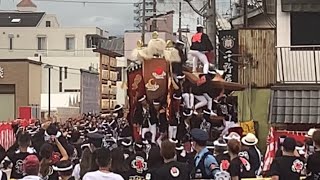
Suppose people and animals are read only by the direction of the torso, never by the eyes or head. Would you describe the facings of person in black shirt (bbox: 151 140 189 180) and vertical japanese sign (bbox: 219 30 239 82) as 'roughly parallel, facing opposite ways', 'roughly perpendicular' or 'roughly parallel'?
roughly parallel, facing opposite ways

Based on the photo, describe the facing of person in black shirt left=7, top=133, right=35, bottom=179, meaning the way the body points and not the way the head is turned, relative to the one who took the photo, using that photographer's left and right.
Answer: facing away from the viewer

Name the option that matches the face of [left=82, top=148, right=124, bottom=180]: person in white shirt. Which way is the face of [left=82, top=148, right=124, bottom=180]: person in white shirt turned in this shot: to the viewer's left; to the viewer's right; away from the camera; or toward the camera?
away from the camera

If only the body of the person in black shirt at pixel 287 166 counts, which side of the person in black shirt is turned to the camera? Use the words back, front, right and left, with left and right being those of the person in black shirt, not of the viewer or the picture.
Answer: back

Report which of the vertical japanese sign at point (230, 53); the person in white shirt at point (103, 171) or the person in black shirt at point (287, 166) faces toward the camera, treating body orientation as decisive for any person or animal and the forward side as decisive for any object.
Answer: the vertical japanese sign

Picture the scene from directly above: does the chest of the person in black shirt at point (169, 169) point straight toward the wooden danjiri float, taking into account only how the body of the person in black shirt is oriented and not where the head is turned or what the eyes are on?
yes

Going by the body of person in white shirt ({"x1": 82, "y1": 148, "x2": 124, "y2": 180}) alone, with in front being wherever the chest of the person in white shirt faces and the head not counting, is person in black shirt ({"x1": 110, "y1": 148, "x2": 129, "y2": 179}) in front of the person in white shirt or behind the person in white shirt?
in front

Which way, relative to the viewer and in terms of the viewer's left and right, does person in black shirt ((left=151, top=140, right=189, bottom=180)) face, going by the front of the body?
facing away from the viewer

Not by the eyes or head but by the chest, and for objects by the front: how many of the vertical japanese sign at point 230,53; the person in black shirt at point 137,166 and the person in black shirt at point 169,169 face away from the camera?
2

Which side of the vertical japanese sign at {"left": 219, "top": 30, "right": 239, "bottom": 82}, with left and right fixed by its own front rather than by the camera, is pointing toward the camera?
front

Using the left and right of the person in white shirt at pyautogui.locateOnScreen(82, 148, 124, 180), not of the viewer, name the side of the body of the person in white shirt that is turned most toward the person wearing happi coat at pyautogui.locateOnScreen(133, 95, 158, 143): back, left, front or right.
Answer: front

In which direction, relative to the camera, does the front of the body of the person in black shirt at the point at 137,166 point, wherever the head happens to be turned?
away from the camera

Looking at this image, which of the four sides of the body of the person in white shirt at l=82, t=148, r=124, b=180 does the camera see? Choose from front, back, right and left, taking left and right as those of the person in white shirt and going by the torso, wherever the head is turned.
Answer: back

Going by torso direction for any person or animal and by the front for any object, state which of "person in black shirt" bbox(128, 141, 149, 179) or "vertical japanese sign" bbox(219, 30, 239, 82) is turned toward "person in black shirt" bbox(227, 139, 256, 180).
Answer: the vertical japanese sign

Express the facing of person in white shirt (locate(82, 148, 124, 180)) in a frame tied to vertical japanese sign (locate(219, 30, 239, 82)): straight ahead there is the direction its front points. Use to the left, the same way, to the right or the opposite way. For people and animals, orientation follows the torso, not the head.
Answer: the opposite way

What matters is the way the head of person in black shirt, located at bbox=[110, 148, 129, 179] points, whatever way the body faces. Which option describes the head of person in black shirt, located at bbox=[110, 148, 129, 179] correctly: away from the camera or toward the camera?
away from the camera
